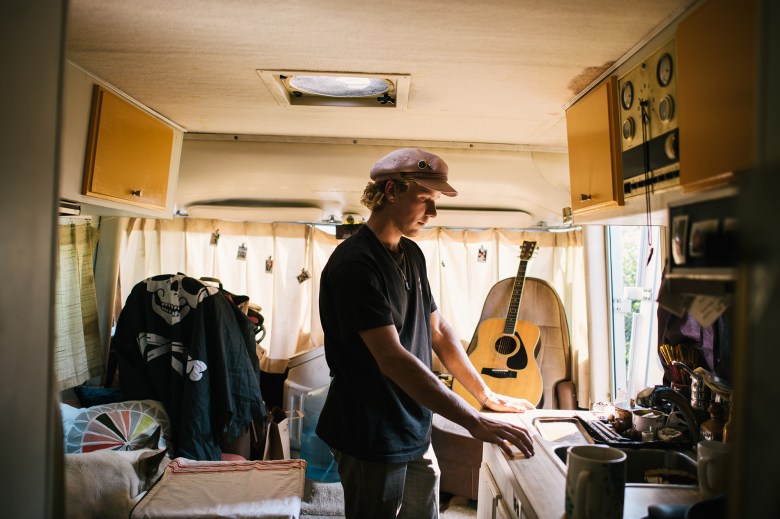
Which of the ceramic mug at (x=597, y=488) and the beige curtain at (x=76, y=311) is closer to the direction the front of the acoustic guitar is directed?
the ceramic mug

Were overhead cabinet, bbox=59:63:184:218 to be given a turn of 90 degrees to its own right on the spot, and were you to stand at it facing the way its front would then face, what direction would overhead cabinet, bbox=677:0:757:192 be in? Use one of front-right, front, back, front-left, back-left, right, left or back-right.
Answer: left

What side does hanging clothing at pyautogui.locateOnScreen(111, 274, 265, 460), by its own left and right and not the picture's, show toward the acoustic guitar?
left

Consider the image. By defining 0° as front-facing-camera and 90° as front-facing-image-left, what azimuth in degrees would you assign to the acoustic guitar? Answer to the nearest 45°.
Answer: approximately 0°

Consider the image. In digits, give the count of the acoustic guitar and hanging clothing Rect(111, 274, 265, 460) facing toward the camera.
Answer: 2

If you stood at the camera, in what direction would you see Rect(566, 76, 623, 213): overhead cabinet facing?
facing the viewer and to the left of the viewer

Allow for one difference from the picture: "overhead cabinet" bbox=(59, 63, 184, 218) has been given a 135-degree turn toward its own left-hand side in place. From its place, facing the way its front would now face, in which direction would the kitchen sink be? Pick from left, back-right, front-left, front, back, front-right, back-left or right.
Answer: back-right

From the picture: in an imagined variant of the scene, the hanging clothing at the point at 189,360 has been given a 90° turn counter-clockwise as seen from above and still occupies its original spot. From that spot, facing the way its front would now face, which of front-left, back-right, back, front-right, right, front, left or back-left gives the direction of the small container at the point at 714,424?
front-right

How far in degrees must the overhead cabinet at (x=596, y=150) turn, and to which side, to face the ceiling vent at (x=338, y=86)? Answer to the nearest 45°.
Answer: approximately 45° to its right

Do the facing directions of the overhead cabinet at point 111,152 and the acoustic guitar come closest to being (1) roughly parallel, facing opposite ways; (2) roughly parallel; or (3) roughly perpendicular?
roughly perpendicular

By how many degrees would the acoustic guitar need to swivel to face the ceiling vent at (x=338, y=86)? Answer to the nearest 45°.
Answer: approximately 45° to its right

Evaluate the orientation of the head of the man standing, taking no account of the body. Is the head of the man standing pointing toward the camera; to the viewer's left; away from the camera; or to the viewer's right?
to the viewer's right
